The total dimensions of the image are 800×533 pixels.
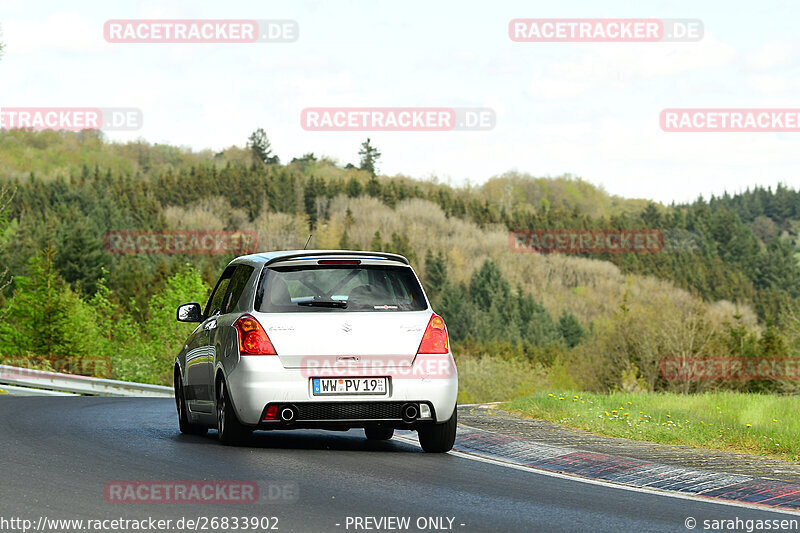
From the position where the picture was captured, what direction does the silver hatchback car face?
facing away from the viewer

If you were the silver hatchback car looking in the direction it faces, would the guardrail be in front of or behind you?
in front
